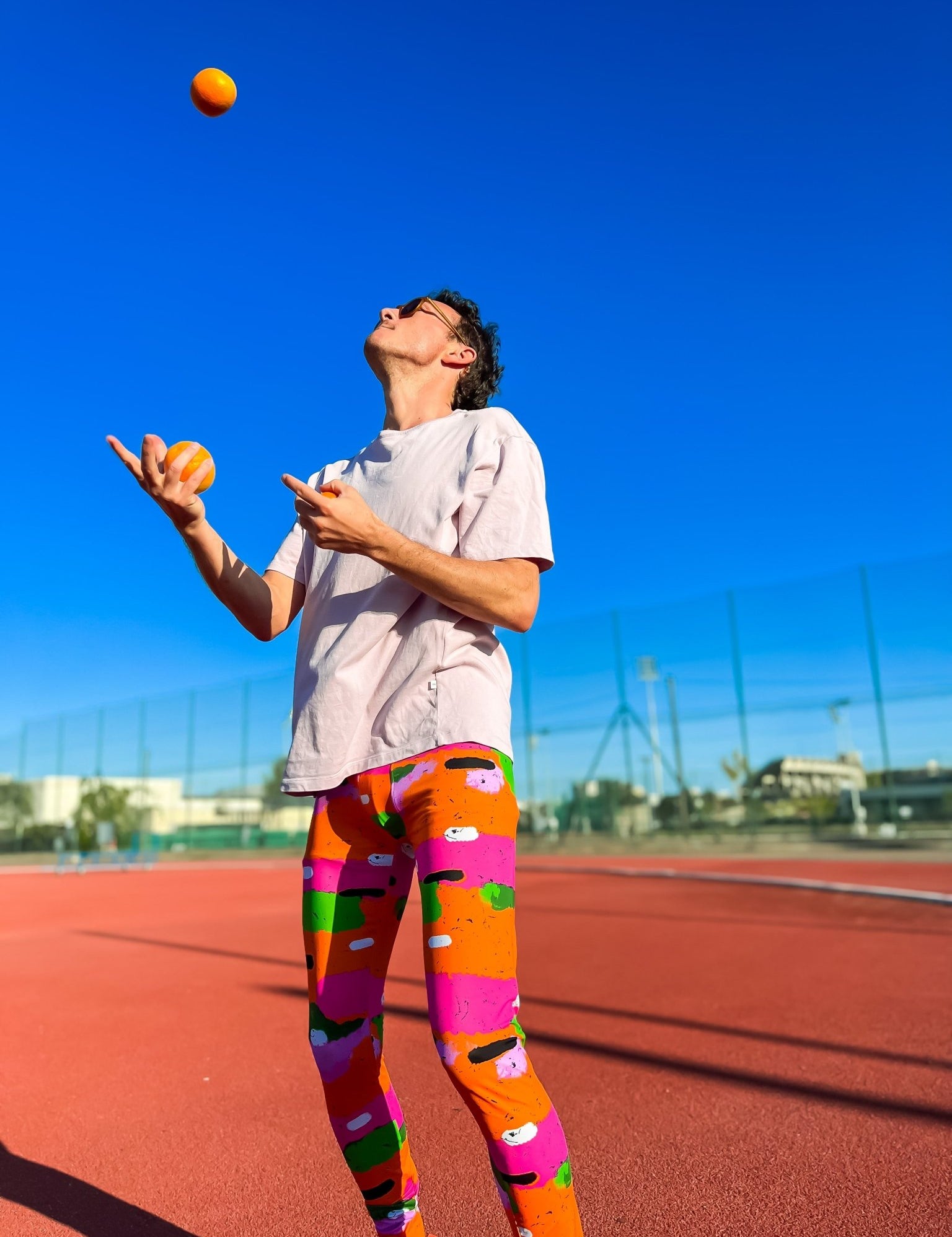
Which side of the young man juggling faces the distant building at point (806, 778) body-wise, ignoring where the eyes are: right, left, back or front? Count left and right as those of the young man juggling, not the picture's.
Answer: back

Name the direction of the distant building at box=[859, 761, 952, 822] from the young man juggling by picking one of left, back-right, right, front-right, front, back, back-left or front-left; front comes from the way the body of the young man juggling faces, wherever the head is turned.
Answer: back

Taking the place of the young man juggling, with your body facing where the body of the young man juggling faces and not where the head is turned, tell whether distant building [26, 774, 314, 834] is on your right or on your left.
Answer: on your right

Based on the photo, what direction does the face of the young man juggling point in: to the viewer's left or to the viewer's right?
to the viewer's left

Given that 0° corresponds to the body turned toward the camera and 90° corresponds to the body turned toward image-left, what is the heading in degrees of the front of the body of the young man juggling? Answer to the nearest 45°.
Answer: approximately 45°

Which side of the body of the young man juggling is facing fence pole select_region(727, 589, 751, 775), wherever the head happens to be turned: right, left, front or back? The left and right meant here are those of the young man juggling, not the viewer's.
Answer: back
